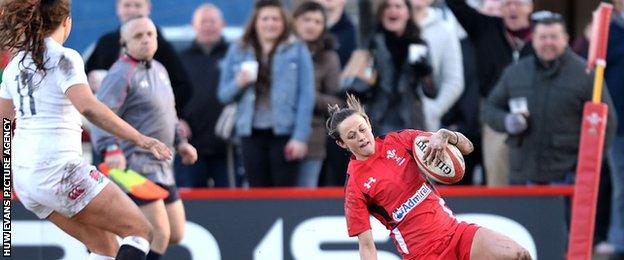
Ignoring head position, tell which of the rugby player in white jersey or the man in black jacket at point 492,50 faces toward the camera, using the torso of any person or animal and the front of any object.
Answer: the man in black jacket

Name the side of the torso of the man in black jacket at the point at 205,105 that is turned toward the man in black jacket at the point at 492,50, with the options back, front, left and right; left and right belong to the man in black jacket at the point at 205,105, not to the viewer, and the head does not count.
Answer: left

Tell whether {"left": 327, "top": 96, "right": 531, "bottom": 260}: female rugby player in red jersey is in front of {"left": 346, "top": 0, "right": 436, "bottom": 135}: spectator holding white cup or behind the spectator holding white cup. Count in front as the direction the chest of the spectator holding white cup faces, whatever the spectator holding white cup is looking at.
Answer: in front

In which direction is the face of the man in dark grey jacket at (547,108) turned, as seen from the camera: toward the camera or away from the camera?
toward the camera

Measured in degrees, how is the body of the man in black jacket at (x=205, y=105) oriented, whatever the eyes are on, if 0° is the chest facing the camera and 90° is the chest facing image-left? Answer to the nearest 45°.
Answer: approximately 0°

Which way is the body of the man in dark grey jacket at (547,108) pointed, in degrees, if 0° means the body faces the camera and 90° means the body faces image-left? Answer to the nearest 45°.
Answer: approximately 0°

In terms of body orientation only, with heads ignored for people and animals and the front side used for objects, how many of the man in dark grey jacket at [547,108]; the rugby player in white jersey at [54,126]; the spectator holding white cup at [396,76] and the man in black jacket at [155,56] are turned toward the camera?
3

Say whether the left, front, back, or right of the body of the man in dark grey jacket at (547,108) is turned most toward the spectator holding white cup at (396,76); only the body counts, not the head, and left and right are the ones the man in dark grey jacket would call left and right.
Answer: right

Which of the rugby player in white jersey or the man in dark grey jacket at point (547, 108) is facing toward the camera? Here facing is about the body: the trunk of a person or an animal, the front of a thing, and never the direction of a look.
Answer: the man in dark grey jacket

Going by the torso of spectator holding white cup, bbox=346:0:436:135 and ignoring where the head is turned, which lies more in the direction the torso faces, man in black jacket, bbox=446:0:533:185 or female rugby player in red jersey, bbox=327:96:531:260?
the female rugby player in red jersey

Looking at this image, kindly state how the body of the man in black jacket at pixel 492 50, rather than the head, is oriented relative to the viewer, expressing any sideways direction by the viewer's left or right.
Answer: facing the viewer

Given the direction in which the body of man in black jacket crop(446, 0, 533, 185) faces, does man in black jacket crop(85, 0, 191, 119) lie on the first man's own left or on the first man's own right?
on the first man's own right
